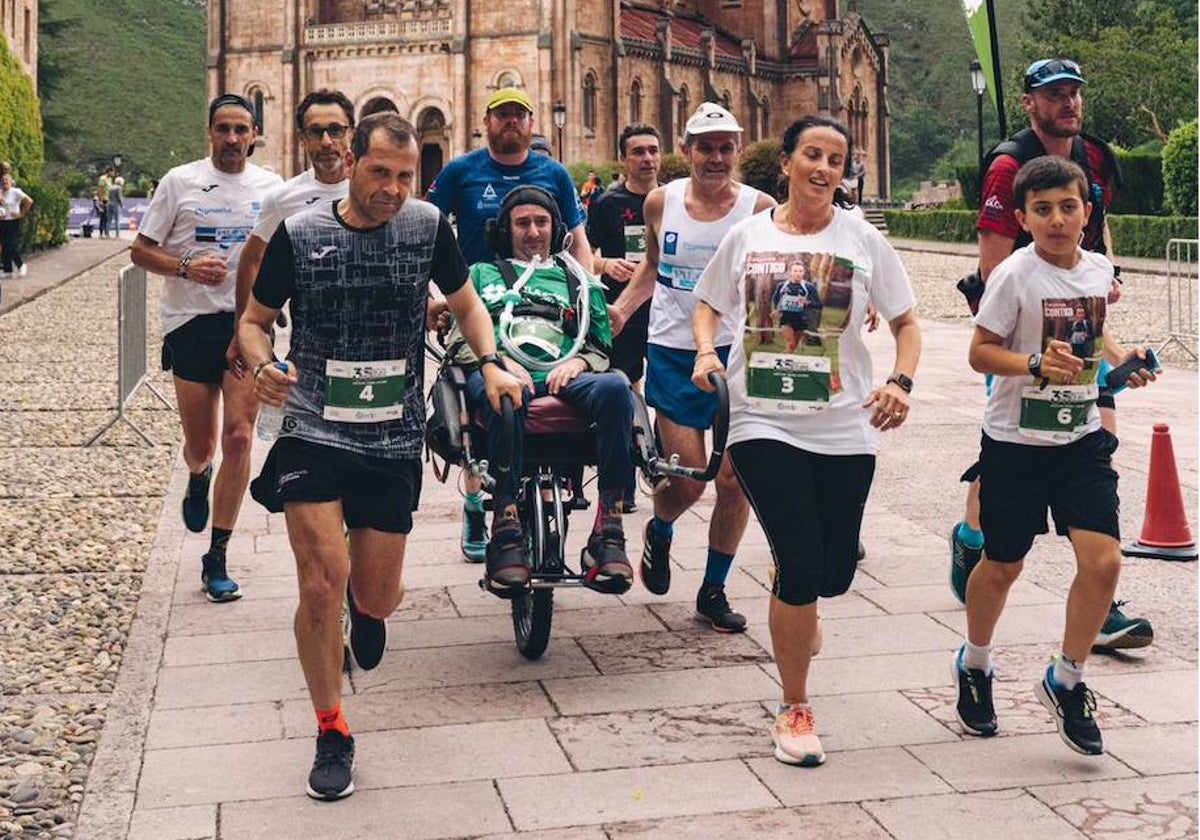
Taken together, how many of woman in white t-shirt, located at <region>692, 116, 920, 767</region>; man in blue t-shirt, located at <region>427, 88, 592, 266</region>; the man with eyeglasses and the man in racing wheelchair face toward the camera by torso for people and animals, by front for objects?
4

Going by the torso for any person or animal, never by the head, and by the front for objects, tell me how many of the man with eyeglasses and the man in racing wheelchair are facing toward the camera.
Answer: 2

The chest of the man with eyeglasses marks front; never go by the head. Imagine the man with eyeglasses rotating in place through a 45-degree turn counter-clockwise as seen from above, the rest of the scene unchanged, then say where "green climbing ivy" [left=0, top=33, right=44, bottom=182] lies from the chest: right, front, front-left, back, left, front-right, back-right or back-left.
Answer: back-left

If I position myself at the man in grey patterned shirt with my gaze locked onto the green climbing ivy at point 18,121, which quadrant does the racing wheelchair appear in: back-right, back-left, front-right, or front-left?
front-right

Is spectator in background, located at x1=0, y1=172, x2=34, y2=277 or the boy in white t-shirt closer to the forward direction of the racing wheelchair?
the boy in white t-shirt

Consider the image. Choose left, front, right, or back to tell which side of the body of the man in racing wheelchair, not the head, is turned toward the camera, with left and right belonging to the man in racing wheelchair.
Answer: front

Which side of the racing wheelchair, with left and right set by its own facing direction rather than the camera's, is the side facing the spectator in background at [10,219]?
back

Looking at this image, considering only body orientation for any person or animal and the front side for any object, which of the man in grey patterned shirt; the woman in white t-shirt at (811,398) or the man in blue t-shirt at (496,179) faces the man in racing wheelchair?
the man in blue t-shirt

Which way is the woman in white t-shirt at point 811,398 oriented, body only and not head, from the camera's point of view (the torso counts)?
toward the camera

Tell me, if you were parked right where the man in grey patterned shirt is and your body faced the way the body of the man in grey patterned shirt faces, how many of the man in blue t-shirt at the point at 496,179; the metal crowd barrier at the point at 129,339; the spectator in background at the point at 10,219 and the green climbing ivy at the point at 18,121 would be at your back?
4

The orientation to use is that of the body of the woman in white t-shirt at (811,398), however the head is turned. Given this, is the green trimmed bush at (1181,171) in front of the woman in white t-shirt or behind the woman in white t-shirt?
behind

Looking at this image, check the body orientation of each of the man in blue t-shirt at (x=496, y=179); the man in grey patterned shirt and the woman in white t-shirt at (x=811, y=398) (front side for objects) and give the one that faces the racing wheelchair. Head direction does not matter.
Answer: the man in blue t-shirt

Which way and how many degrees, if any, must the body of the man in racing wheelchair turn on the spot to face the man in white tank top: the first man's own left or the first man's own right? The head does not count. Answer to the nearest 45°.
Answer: approximately 135° to the first man's own left

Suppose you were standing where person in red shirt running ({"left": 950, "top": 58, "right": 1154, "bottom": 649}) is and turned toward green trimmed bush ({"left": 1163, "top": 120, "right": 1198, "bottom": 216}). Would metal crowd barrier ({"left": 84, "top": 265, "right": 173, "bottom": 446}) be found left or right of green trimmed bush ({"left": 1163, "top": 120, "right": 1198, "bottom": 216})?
left

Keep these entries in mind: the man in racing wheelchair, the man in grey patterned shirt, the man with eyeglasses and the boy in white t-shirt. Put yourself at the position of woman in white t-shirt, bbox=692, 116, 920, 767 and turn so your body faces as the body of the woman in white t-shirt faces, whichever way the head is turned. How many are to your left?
1

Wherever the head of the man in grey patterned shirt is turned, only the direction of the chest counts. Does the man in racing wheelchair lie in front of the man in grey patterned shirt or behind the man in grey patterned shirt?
behind
